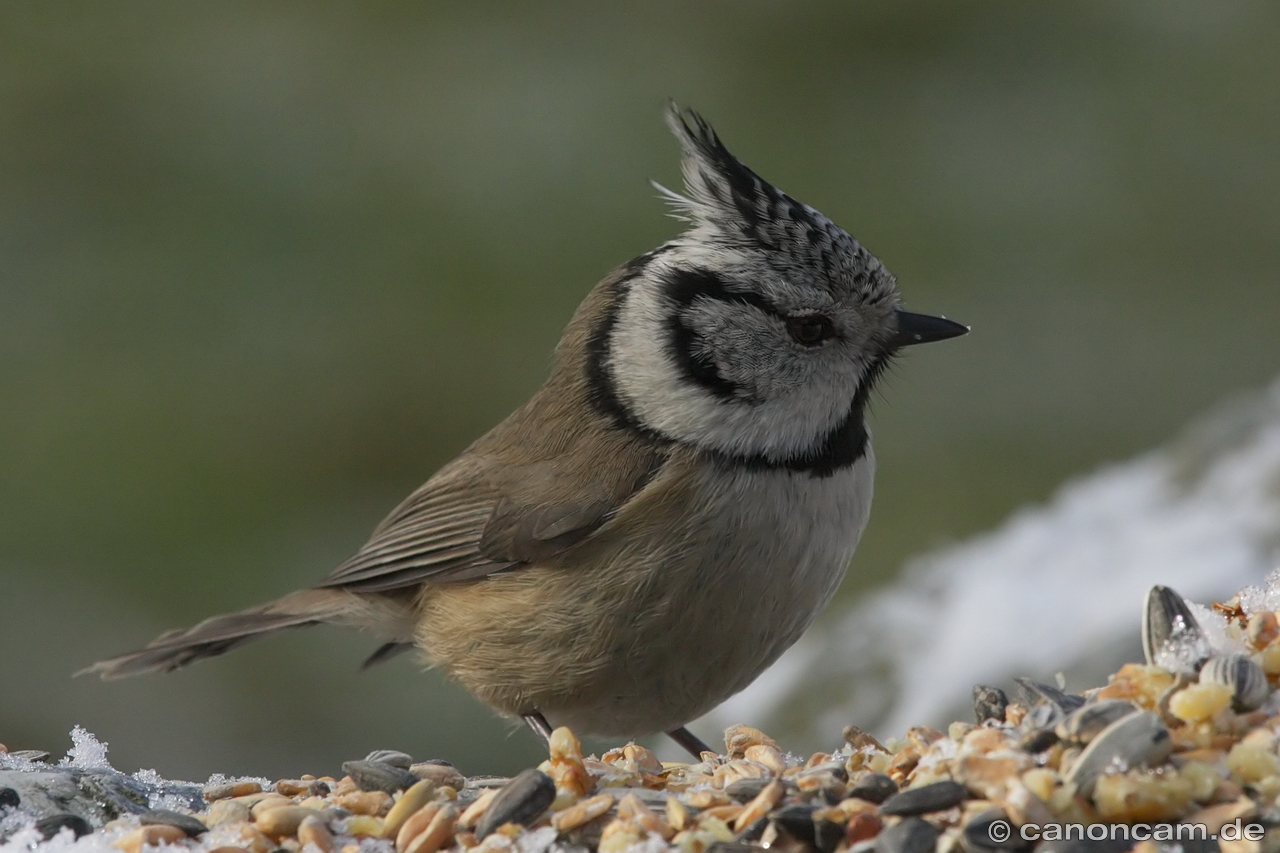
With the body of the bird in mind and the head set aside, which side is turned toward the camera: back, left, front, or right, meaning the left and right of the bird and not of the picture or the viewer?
right
